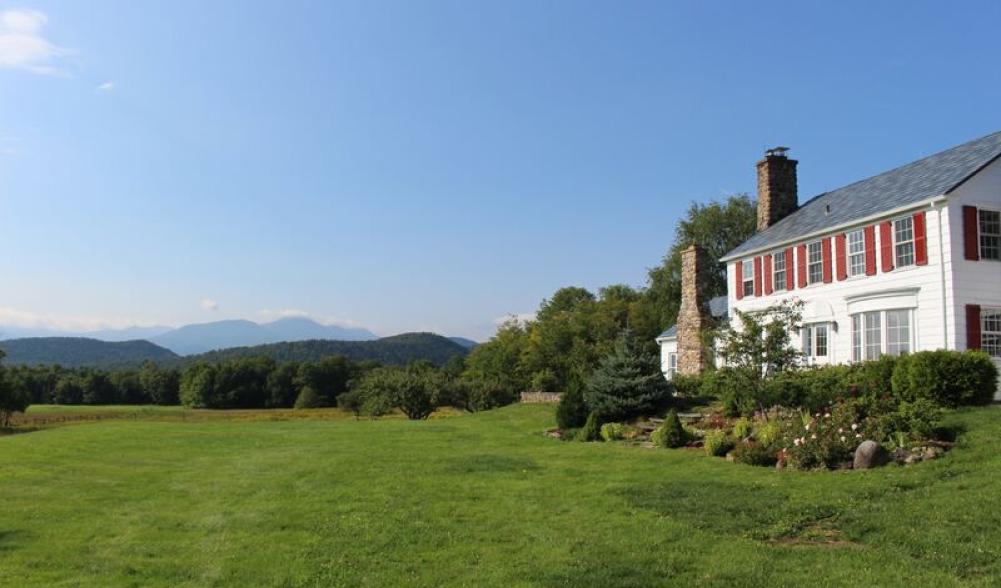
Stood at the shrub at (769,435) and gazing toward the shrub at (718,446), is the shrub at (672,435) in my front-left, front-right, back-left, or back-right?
front-right

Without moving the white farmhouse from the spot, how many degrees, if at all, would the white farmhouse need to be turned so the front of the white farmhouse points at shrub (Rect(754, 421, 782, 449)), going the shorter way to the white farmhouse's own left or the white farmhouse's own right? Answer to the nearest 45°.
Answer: approximately 45° to the white farmhouse's own left

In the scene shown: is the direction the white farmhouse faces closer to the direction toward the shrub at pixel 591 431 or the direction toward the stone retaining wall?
the shrub

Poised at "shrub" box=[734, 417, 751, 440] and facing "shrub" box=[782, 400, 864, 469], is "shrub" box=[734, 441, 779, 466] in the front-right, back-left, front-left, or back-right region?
front-right

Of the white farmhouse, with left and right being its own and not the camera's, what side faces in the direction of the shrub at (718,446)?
front

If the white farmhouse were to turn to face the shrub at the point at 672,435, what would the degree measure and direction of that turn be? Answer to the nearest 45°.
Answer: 0° — it already faces it

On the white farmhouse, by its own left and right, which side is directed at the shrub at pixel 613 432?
front

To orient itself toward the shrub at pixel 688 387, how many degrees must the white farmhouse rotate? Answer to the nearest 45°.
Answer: approximately 90° to its right

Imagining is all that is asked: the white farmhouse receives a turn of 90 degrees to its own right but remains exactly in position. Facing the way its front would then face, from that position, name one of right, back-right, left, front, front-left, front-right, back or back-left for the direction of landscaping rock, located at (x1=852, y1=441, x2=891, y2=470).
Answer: back-left

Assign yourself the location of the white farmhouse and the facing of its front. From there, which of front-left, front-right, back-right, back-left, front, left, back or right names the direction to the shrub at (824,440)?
front-left
